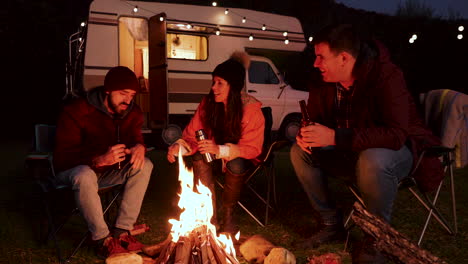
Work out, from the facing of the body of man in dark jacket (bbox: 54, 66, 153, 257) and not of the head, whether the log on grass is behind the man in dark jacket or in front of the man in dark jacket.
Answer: in front

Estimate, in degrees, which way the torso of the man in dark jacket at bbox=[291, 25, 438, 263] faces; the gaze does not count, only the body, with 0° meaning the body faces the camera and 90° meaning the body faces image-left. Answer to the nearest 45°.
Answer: approximately 45°

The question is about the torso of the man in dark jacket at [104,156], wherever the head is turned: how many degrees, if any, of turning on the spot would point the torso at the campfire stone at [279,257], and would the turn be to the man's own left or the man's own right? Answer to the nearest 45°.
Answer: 0° — they already face it

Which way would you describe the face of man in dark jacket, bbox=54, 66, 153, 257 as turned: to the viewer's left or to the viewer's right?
to the viewer's right

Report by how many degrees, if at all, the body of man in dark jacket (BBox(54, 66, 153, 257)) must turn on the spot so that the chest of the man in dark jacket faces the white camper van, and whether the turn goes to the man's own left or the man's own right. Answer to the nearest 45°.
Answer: approximately 135° to the man's own left

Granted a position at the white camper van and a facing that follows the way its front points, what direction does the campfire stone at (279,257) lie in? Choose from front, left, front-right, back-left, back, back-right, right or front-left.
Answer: right

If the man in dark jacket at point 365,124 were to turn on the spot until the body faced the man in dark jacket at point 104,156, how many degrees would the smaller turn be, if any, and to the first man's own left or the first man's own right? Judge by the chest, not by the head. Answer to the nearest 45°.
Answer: approximately 45° to the first man's own right

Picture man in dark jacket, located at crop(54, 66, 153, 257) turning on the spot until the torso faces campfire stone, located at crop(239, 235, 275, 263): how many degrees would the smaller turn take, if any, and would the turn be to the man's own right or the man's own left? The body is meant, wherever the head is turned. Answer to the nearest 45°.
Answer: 0° — they already face it

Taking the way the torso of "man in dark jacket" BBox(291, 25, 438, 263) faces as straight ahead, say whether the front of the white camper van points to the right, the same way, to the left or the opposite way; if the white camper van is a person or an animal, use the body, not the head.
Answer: the opposite way

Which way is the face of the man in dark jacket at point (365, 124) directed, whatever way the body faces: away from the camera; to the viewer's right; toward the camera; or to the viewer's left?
to the viewer's left

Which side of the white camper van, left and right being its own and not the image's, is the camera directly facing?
right

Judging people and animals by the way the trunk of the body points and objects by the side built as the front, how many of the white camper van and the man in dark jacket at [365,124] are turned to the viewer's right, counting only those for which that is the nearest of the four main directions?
1

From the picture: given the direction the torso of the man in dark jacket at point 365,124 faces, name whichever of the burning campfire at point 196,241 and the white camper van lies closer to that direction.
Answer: the burning campfire
